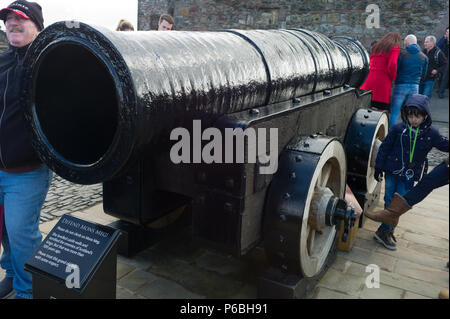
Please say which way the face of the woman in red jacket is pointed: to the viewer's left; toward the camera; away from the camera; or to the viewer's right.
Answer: away from the camera

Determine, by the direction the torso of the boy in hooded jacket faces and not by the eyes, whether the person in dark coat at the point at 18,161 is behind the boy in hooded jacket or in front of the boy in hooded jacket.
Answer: in front

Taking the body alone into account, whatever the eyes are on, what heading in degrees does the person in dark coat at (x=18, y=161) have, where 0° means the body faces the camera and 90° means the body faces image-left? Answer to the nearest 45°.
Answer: approximately 45°

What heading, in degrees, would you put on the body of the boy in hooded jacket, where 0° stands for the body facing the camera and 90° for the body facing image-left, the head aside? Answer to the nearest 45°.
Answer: approximately 0°

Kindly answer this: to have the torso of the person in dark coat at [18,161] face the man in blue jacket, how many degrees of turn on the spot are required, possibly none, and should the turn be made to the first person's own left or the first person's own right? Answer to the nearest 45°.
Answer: approximately 180°

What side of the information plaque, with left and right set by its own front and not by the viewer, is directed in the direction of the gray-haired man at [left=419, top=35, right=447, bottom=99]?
back

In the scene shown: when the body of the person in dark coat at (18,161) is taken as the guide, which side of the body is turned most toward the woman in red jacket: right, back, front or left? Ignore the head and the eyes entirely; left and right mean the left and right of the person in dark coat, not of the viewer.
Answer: back
